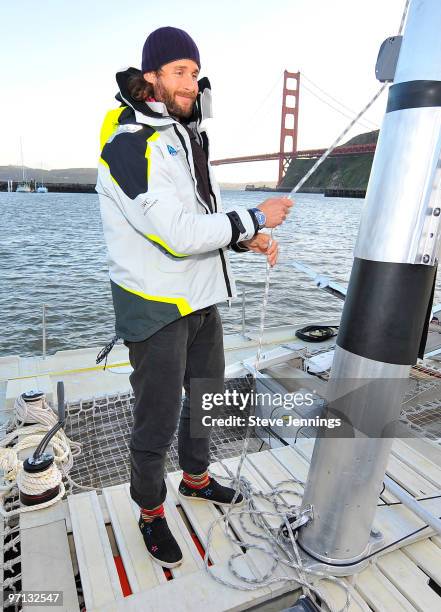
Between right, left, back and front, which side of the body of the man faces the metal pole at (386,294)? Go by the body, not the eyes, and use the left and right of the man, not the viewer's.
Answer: front

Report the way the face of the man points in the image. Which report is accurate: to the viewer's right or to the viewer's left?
to the viewer's right

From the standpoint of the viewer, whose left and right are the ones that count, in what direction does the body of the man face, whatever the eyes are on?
facing the viewer and to the right of the viewer
